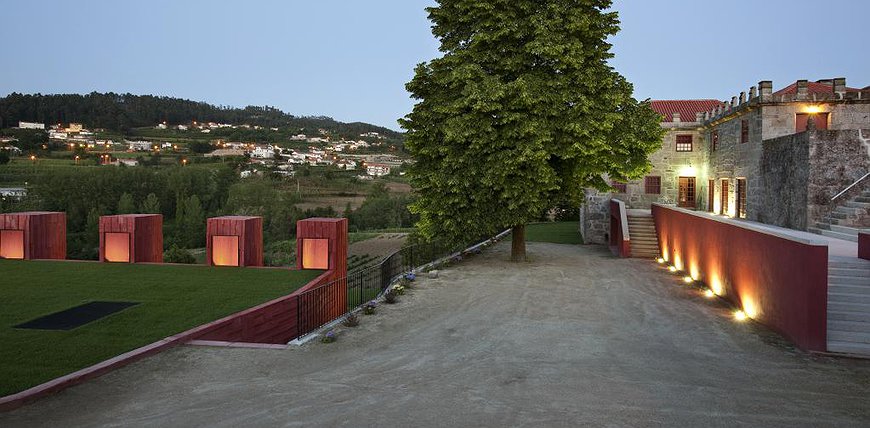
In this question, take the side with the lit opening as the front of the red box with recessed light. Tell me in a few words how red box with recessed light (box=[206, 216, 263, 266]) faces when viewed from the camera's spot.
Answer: facing the viewer

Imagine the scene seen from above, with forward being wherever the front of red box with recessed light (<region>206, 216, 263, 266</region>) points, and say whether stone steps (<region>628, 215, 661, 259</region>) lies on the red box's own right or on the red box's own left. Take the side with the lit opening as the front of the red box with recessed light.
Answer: on the red box's own left

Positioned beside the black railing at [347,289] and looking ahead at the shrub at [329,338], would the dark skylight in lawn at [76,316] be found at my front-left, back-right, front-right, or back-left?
front-right

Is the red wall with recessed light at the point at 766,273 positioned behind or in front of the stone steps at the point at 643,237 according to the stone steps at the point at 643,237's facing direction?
in front

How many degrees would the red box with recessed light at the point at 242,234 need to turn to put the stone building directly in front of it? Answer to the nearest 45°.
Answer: approximately 90° to its left

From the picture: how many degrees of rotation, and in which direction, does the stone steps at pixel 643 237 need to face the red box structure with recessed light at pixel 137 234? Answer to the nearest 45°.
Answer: approximately 45° to its right

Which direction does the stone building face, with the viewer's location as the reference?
facing the viewer and to the left of the viewer

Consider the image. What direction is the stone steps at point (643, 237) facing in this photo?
toward the camera

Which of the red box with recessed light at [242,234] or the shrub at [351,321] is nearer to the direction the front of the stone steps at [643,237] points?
the shrub

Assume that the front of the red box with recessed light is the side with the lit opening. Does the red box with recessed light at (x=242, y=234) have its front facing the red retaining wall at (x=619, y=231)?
no

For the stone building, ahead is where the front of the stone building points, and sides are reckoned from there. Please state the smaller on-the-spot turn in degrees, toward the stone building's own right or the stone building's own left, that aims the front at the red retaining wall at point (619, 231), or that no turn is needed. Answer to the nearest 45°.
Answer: approximately 45° to the stone building's own right
